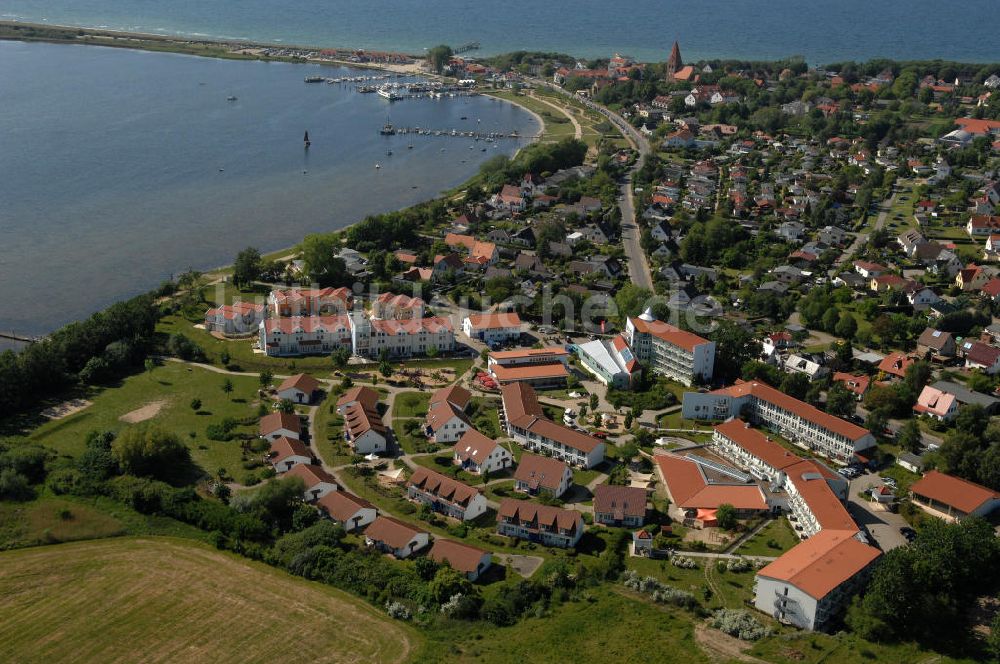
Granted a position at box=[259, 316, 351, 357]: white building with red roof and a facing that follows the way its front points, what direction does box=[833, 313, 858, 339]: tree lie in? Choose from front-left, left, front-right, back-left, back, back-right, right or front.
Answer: left

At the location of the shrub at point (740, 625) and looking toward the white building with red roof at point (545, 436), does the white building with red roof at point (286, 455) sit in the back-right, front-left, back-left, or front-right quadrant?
front-left

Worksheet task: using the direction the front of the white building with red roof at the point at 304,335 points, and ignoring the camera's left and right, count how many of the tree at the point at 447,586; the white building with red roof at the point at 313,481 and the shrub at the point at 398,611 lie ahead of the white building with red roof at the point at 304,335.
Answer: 3

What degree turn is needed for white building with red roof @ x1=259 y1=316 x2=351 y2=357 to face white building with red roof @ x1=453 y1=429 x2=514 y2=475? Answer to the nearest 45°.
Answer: approximately 45° to its left

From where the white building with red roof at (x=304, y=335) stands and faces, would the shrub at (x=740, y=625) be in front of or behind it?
in front

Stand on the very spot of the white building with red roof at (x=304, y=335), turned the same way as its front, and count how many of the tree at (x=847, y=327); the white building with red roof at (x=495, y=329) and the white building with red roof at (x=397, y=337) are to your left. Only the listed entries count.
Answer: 3

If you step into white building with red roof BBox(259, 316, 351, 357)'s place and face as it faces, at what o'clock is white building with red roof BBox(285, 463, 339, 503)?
white building with red roof BBox(285, 463, 339, 503) is roughly at 12 o'clock from white building with red roof BBox(259, 316, 351, 357).

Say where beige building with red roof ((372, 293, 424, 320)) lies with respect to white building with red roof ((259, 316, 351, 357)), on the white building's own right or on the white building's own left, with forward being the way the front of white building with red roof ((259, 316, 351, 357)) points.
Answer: on the white building's own left

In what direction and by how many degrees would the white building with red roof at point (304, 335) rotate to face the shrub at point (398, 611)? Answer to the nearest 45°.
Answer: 0° — it already faces it

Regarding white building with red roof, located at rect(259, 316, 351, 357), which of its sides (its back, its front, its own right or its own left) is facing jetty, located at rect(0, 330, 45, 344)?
right

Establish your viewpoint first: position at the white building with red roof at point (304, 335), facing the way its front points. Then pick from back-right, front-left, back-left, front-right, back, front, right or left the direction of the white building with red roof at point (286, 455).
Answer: front

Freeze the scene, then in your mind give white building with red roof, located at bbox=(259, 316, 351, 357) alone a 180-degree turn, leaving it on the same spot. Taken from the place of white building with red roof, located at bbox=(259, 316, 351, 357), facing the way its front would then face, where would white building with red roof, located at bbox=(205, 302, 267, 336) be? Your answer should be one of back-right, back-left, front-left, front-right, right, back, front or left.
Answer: front-left

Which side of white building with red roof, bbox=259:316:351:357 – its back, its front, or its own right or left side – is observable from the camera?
front

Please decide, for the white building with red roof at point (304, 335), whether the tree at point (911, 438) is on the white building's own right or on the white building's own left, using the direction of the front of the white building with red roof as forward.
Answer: on the white building's own left

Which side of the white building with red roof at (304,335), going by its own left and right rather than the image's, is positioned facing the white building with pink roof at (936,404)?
left
